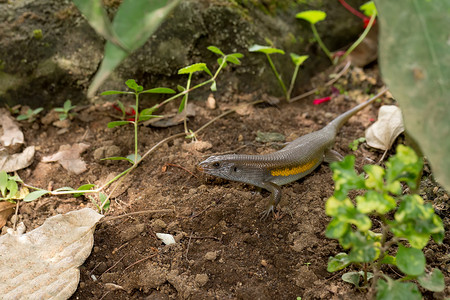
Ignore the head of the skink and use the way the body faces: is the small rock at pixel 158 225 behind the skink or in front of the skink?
in front

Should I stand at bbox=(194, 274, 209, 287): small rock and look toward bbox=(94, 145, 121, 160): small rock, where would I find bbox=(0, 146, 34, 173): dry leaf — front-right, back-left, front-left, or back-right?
front-left

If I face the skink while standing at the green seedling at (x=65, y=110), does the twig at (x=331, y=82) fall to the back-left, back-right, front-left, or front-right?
front-left

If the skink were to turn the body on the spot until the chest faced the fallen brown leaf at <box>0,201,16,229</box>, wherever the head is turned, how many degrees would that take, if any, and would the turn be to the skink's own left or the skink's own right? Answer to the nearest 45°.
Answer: approximately 45° to the skink's own right

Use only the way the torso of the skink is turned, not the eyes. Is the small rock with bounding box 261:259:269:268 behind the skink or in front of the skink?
in front

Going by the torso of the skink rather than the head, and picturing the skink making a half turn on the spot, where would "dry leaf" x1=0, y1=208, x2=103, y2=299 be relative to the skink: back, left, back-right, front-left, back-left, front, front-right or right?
back

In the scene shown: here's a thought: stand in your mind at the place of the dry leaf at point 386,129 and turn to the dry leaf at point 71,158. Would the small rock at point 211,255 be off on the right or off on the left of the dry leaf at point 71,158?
left

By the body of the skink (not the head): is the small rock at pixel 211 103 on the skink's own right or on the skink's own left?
on the skink's own right

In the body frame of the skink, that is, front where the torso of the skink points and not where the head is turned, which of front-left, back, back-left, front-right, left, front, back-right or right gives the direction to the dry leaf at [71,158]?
front-right

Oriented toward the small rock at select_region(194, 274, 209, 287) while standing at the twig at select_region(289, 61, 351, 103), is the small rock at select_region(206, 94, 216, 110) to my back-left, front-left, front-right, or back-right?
front-right

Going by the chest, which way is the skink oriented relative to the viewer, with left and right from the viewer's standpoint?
facing the viewer and to the left of the viewer

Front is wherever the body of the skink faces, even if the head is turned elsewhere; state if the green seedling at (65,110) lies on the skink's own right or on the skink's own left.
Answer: on the skink's own right

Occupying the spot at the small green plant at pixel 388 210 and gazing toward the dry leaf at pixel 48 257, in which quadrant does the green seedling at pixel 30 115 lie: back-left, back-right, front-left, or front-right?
front-right

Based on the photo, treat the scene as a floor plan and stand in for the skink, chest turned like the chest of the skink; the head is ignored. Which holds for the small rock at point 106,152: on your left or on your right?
on your right
